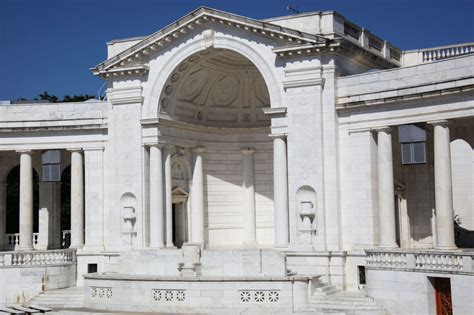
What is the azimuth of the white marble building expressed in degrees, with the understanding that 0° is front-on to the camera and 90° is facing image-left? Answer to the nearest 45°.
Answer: approximately 45°
